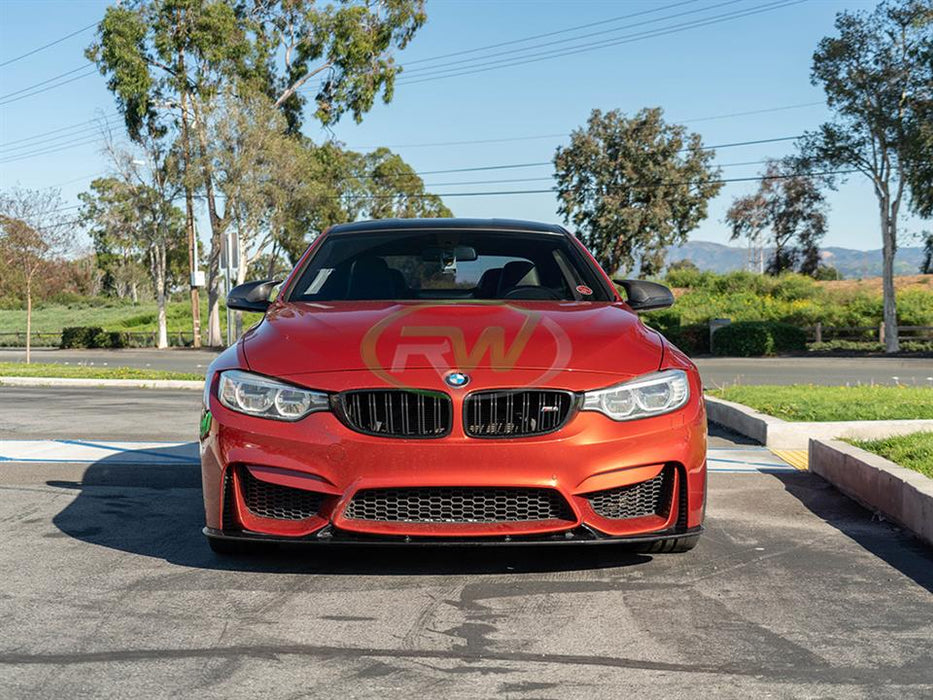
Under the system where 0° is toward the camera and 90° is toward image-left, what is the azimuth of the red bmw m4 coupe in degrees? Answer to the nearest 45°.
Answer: approximately 0°

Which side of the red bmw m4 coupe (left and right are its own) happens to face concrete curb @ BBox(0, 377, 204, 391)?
back

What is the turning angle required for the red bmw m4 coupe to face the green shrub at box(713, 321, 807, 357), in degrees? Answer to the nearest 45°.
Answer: approximately 180°

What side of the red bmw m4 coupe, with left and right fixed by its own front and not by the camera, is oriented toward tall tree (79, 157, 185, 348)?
back

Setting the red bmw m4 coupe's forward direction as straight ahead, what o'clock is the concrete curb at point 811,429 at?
The concrete curb is roughly at 7 o'clock from the red bmw m4 coupe.

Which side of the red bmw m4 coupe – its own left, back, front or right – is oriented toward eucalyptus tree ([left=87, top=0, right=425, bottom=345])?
back
